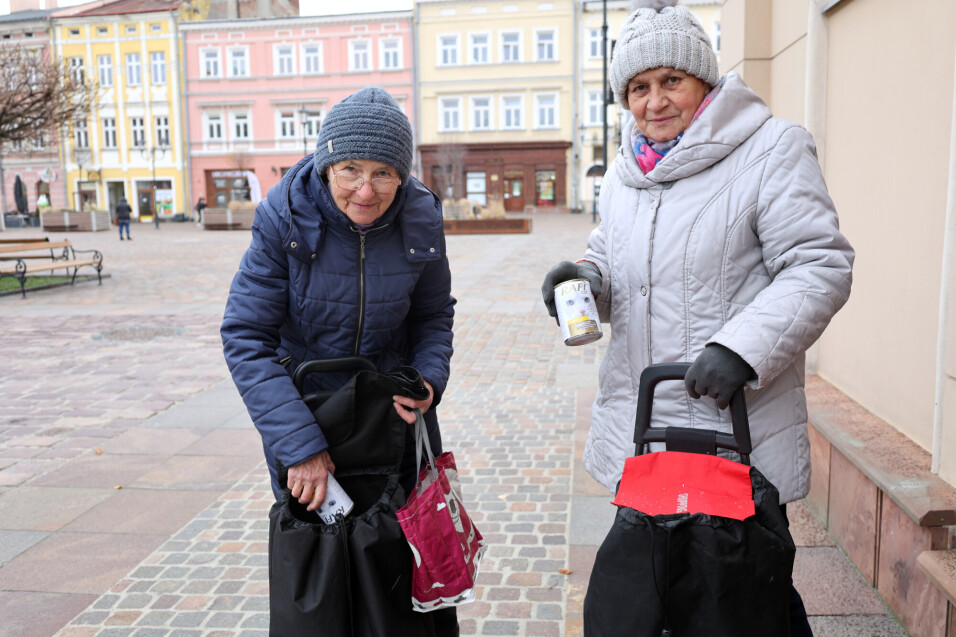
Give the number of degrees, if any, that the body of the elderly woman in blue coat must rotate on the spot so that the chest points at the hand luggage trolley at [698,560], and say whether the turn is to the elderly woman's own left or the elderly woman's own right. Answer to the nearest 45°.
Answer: approximately 45° to the elderly woman's own left

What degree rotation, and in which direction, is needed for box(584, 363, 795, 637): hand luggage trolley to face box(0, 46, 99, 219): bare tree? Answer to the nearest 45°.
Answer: approximately 135° to its right

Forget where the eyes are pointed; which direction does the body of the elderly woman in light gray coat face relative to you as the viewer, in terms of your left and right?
facing the viewer and to the left of the viewer

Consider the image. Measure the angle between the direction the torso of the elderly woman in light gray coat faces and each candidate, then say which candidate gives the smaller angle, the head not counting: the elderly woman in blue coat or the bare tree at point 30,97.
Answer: the elderly woman in blue coat

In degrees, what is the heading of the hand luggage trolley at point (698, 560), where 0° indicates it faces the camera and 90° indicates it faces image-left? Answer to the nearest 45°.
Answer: approximately 0°

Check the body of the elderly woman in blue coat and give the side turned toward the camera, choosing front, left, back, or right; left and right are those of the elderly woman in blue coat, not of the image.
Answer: front

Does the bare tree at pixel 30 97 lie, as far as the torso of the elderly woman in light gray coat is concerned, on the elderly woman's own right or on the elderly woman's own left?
on the elderly woman's own right

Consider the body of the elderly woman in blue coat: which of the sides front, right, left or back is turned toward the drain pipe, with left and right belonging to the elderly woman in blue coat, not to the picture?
left

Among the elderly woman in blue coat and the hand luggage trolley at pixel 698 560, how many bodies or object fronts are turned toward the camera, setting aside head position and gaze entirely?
2
